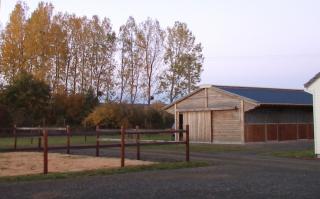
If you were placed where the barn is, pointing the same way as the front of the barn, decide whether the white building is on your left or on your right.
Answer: on your left

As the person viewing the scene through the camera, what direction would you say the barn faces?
facing the viewer and to the left of the viewer
